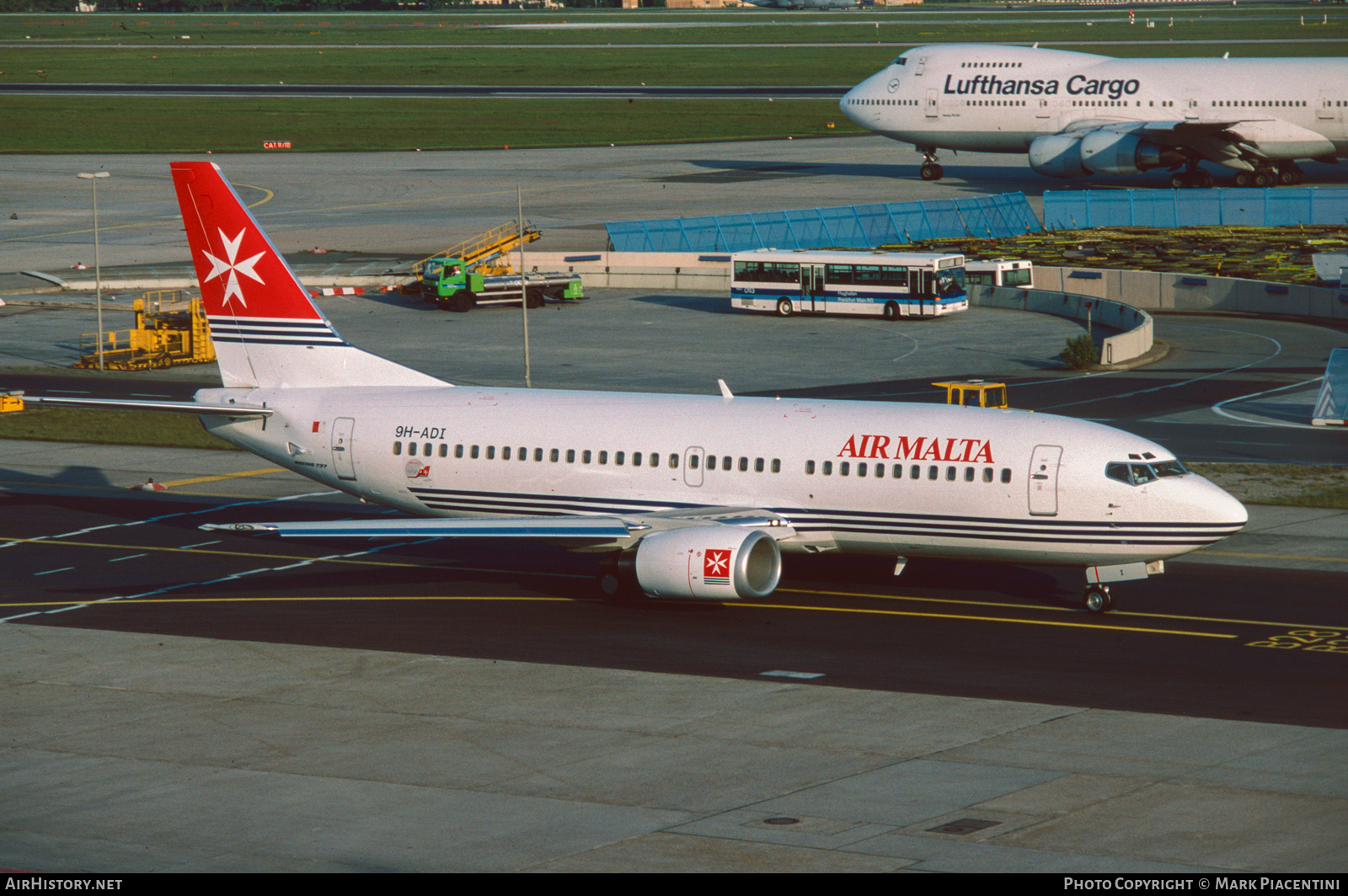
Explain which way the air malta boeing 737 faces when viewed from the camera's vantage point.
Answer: facing the viewer and to the right of the viewer
